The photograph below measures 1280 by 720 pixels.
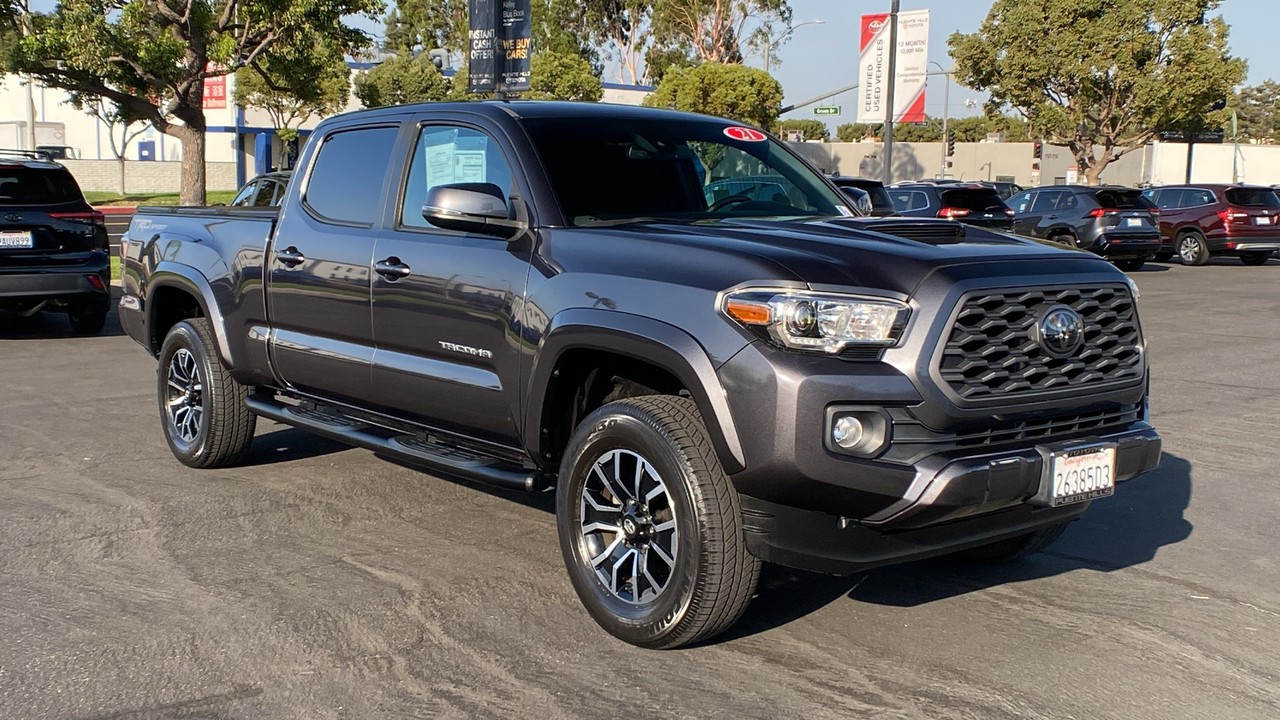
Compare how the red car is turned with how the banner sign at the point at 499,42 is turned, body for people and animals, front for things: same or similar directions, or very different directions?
very different directions

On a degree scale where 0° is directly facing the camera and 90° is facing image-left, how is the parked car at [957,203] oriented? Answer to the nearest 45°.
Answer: approximately 135°

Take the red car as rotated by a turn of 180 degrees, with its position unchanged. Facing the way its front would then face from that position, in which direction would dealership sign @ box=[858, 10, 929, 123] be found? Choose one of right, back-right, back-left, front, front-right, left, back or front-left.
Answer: back-right

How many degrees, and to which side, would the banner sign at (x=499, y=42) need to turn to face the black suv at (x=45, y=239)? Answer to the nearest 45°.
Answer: approximately 45° to its right

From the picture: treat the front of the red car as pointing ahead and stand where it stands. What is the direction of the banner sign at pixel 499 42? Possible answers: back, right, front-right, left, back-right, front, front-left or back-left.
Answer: left

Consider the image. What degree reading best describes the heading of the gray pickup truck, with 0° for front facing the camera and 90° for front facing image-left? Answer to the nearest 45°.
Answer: approximately 315°

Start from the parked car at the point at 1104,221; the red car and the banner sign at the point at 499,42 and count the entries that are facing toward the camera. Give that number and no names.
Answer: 1

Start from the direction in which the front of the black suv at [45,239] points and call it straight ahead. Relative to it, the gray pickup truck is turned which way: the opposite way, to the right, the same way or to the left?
the opposite way

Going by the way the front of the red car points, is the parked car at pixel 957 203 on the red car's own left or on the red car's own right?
on the red car's own left

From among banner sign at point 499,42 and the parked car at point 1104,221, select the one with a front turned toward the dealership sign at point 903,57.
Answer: the parked car

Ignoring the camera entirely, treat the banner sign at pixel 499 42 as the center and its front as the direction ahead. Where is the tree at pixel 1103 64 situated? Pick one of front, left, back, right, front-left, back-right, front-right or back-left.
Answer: back-left

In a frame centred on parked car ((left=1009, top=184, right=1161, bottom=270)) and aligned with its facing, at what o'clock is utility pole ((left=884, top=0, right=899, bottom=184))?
The utility pole is roughly at 11 o'clock from the parked car.

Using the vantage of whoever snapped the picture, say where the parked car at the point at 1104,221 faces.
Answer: facing away from the viewer and to the left of the viewer

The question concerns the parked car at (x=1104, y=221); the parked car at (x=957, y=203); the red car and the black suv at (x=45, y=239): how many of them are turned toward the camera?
0

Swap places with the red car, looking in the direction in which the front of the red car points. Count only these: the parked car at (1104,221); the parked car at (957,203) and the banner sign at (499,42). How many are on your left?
3

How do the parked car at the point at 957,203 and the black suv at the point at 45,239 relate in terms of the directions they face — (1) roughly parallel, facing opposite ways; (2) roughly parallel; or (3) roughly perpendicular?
roughly parallel

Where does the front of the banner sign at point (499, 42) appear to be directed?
toward the camera

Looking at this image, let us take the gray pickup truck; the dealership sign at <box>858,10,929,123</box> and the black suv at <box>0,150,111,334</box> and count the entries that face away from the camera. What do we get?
1

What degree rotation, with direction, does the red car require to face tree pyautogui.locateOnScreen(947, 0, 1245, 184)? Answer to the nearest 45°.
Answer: approximately 45° to its right

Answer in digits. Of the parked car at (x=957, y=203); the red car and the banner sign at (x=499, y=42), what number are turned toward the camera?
1
